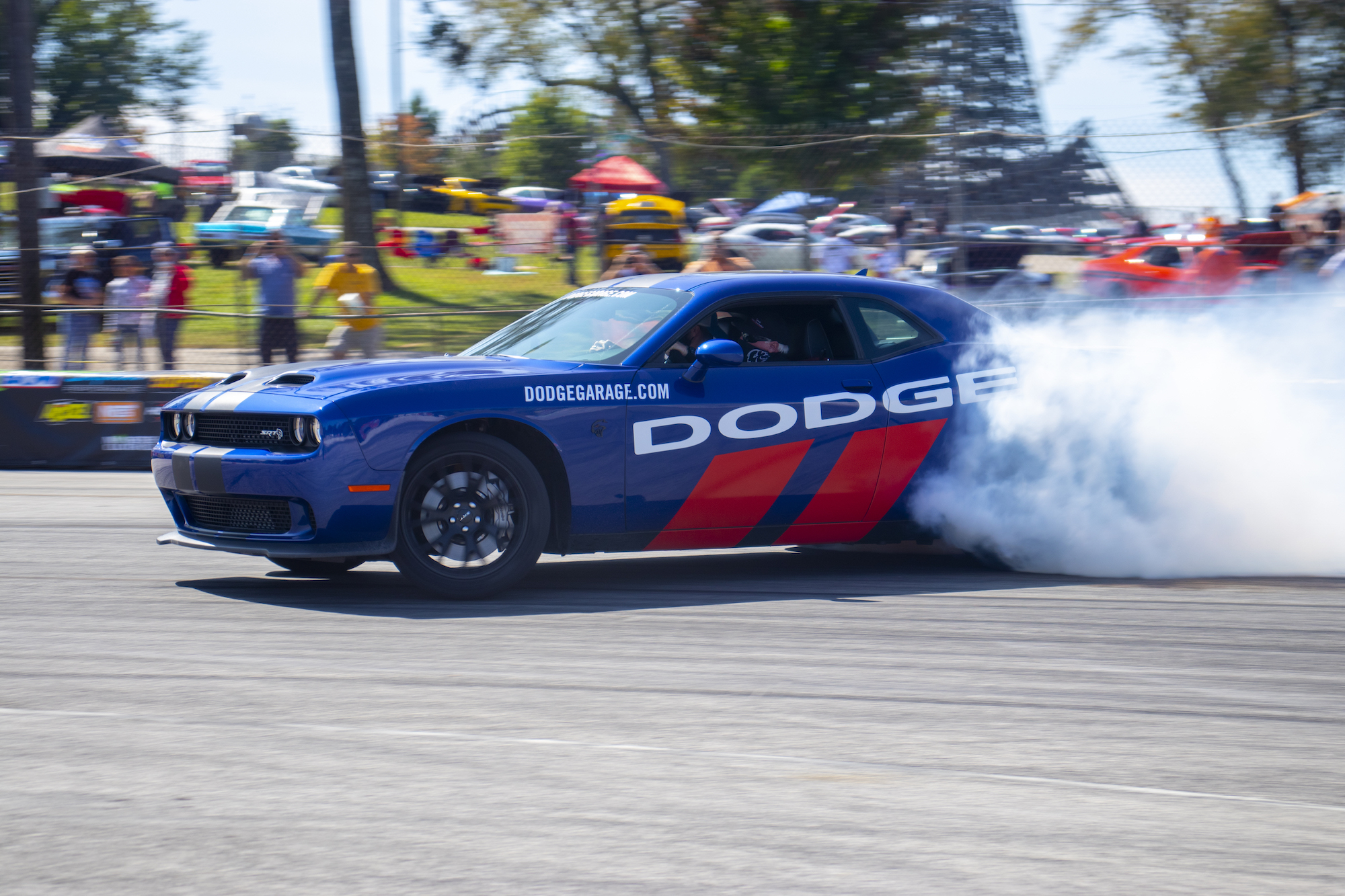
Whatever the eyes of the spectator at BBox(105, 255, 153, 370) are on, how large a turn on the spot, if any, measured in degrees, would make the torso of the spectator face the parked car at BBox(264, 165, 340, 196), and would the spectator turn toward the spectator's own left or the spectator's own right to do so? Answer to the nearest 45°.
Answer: approximately 135° to the spectator's own left

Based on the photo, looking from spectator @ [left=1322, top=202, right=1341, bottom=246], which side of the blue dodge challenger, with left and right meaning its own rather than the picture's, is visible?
back

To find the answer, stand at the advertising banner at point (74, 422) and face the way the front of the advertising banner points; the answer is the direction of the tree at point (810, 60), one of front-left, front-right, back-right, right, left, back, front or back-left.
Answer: back-left

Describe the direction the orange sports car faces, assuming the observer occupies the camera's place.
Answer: facing to the left of the viewer

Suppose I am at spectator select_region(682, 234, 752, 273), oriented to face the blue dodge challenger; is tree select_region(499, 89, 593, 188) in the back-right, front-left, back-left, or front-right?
back-right

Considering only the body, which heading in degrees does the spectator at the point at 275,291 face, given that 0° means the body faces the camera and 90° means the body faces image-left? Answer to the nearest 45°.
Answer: approximately 0°

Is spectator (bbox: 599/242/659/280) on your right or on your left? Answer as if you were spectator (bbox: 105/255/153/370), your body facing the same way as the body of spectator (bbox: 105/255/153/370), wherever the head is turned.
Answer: on your left

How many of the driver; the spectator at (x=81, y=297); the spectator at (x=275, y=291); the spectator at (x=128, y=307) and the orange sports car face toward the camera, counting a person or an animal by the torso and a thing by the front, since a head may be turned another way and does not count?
3

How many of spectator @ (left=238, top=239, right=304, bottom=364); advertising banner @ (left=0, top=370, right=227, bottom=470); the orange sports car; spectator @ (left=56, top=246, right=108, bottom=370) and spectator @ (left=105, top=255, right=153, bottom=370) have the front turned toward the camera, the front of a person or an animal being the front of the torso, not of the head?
4

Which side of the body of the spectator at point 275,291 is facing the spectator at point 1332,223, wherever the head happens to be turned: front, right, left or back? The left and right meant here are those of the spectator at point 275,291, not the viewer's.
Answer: left

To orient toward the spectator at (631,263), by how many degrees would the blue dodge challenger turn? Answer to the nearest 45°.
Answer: approximately 135° to its right

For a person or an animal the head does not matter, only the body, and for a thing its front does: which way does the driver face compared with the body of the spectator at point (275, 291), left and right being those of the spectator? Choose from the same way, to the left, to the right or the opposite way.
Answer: to the right
